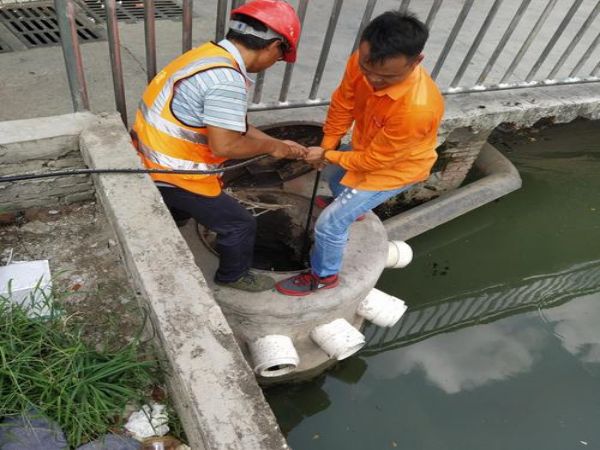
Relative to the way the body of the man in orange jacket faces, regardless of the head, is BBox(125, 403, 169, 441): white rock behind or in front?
in front

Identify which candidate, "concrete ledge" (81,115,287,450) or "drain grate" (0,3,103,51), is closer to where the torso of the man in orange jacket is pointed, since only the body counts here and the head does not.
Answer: the concrete ledge

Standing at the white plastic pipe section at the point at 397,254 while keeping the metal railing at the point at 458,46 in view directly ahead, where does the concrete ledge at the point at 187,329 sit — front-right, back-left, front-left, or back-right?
back-left

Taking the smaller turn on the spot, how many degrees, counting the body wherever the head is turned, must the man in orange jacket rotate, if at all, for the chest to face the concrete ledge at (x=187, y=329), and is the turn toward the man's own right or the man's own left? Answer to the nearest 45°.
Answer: approximately 45° to the man's own left

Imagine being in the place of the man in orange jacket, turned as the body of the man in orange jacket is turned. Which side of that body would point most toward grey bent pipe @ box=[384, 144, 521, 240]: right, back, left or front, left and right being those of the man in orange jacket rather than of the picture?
back

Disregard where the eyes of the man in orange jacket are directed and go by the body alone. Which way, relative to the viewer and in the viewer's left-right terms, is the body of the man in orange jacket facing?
facing the viewer and to the left of the viewer

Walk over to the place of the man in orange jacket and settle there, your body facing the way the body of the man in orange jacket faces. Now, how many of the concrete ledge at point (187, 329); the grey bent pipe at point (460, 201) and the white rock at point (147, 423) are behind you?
1

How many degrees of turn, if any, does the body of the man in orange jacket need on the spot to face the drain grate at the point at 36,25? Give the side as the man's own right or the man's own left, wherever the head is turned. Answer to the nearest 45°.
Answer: approximately 45° to the man's own right

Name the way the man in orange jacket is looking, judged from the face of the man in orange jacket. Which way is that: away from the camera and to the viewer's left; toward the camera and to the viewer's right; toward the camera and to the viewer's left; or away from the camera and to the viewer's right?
toward the camera and to the viewer's left
